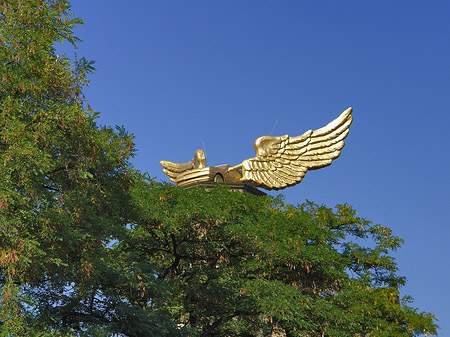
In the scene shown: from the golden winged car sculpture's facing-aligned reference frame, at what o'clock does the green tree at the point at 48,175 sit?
The green tree is roughly at 11 o'clock from the golden winged car sculpture.

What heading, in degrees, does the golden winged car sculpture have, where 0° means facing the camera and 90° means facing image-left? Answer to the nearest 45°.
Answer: approximately 45°
